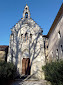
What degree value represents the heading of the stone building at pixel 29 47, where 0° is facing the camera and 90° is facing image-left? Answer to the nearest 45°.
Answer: approximately 0°

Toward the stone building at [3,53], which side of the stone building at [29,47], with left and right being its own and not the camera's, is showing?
right
